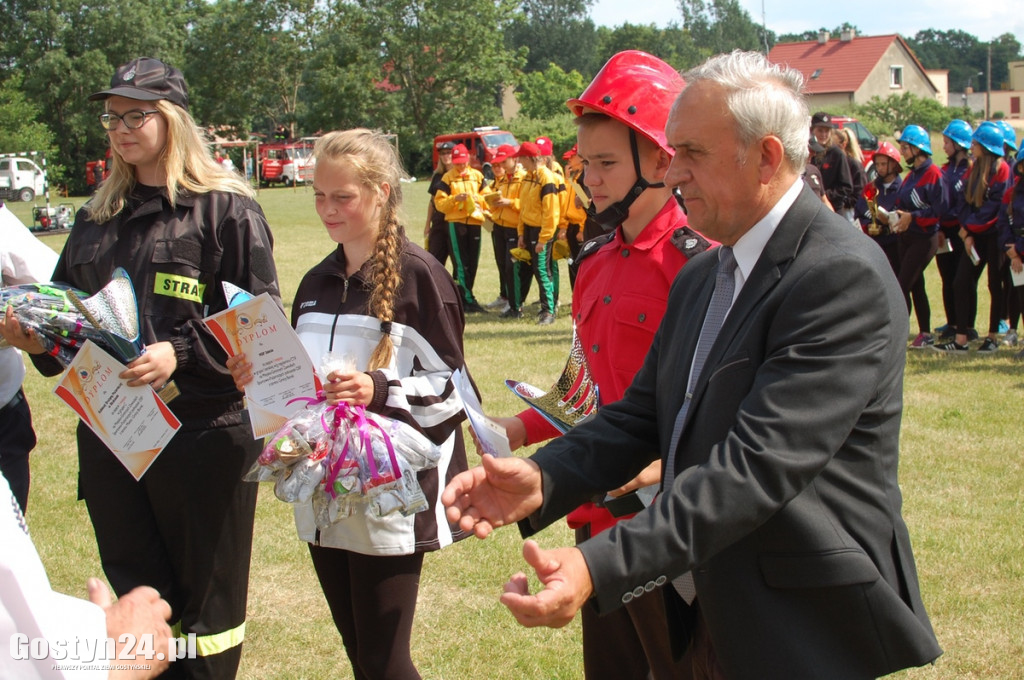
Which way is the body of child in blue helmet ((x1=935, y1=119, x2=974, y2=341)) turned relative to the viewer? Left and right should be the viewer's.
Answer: facing to the left of the viewer

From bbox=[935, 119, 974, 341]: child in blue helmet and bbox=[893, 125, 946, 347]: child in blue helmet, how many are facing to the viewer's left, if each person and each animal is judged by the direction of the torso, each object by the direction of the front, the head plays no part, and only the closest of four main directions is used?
2

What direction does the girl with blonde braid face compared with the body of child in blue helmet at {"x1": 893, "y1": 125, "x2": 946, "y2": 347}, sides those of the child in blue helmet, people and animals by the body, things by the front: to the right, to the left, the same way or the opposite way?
to the left

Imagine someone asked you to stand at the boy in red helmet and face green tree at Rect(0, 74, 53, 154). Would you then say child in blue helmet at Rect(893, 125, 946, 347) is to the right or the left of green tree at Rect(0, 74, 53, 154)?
right

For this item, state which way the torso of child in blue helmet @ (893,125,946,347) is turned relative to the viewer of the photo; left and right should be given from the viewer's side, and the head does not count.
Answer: facing to the left of the viewer

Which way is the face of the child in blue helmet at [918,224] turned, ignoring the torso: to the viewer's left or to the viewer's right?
to the viewer's left

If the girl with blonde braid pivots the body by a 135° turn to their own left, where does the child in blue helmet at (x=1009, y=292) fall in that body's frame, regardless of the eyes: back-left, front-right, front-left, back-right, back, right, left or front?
front-left

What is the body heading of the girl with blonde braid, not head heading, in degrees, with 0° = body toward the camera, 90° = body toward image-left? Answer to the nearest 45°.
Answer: approximately 45°
